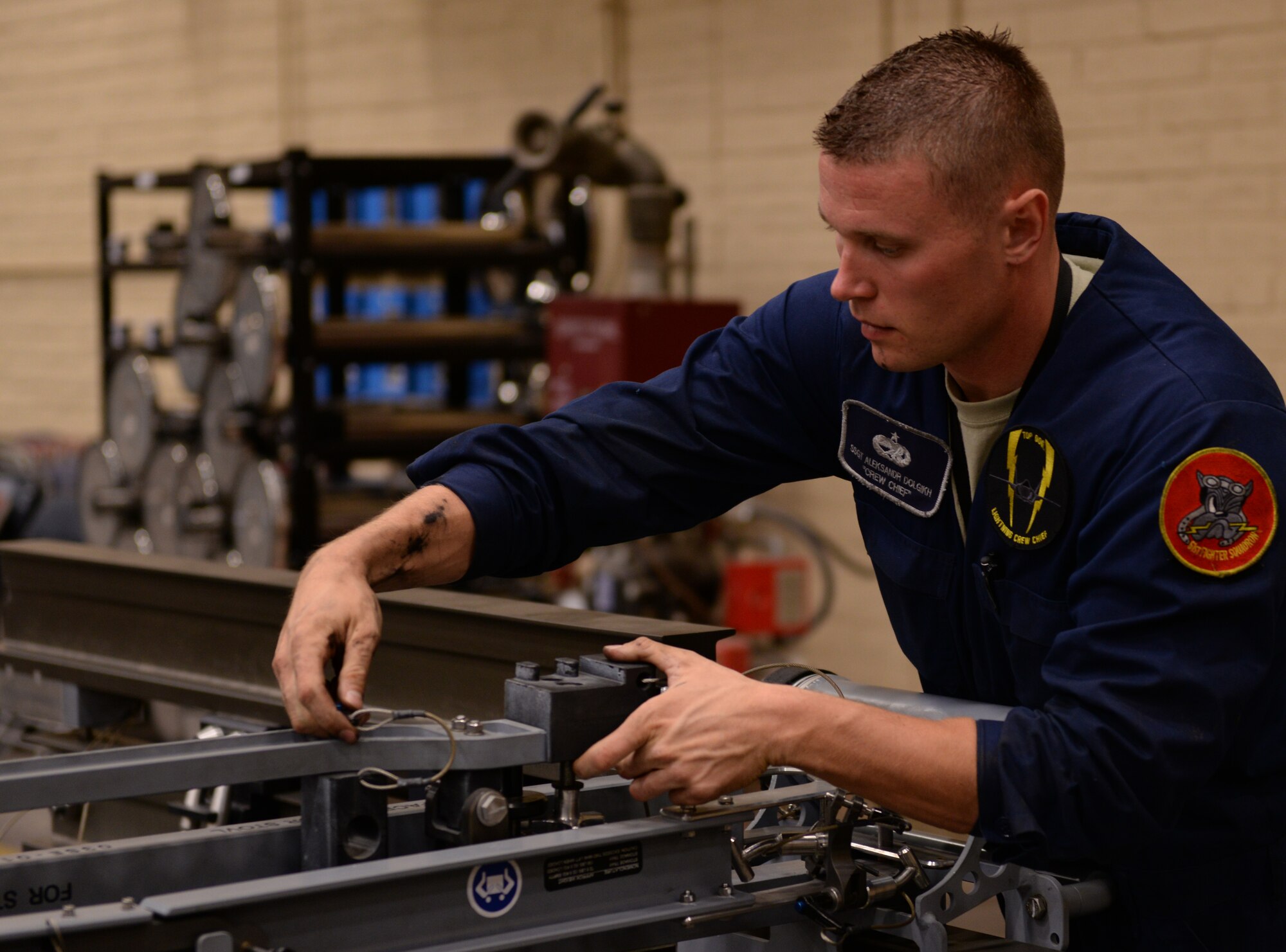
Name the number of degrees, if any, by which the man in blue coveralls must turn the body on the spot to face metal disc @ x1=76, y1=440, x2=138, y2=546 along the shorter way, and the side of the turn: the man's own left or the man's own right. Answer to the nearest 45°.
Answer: approximately 90° to the man's own right

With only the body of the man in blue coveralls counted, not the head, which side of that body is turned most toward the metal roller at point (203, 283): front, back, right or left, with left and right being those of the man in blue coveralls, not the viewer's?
right

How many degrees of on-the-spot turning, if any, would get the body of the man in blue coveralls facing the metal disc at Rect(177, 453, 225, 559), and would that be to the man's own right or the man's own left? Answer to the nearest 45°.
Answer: approximately 90° to the man's own right

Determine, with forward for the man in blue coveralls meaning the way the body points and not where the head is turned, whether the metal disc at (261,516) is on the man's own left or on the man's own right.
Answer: on the man's own right

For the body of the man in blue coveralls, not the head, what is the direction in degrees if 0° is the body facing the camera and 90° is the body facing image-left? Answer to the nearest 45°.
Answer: approximately 45°

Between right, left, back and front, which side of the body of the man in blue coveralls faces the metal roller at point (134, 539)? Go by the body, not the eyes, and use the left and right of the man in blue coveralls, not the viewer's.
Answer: right
